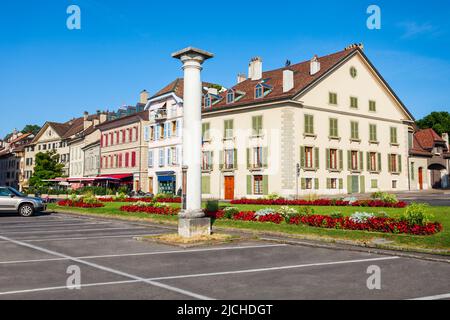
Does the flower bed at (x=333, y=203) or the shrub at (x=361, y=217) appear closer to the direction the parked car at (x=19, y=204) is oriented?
the flower bed

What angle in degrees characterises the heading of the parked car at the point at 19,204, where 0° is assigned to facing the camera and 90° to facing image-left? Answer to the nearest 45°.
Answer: approximately 270°

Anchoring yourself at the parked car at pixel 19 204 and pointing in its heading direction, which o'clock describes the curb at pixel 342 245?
The curb is roughly at 2 o'clock from the parked car.

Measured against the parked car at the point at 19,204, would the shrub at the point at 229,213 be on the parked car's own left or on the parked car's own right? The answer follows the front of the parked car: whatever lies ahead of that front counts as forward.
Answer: on the parked car's own right

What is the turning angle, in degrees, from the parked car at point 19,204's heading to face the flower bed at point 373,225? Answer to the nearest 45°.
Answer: approximately 45° to its right

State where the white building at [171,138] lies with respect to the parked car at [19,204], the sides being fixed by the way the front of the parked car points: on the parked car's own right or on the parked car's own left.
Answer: on the parked car's own left

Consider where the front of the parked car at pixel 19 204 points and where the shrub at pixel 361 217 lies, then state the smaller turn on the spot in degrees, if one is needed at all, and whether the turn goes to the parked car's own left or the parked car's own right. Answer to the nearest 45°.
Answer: approximately 45° to the parked car's own right

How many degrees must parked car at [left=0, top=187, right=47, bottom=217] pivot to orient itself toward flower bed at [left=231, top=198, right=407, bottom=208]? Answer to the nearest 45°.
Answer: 0° — it already faces it

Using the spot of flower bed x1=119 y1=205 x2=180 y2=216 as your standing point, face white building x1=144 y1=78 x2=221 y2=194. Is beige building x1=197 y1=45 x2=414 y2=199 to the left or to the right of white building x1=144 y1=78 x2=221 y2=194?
right
